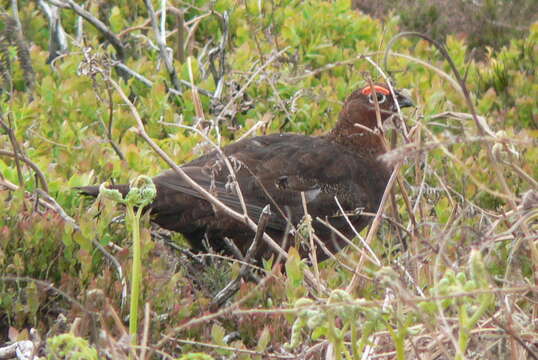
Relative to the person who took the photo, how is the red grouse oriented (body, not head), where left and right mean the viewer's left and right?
facing to the right of the viewer
